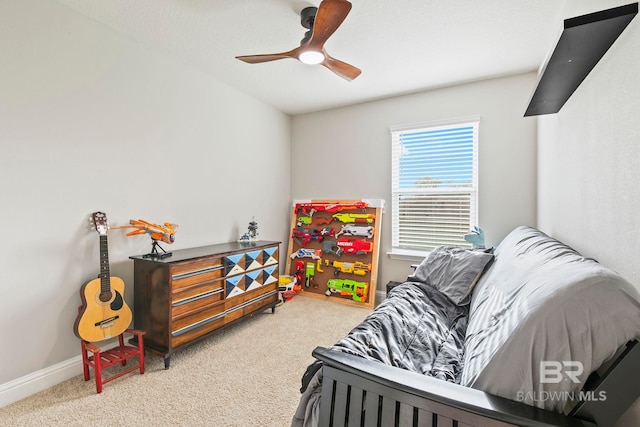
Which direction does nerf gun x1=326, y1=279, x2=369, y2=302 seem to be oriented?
to the viewer's left

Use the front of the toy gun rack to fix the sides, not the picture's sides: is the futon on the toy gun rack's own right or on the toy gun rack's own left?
on the toy gun rack's own left

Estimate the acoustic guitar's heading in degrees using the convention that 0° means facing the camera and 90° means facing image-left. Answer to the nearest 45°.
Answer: approximately 315°

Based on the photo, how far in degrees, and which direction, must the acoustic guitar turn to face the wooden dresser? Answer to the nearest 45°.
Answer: approximately 45° to its left

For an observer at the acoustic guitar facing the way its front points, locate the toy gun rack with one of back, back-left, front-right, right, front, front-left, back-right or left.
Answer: front-left

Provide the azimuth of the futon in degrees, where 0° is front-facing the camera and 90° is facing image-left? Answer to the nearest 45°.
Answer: approximately 90°

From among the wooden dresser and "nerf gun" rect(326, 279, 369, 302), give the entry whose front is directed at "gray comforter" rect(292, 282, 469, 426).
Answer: the wooden dresser
